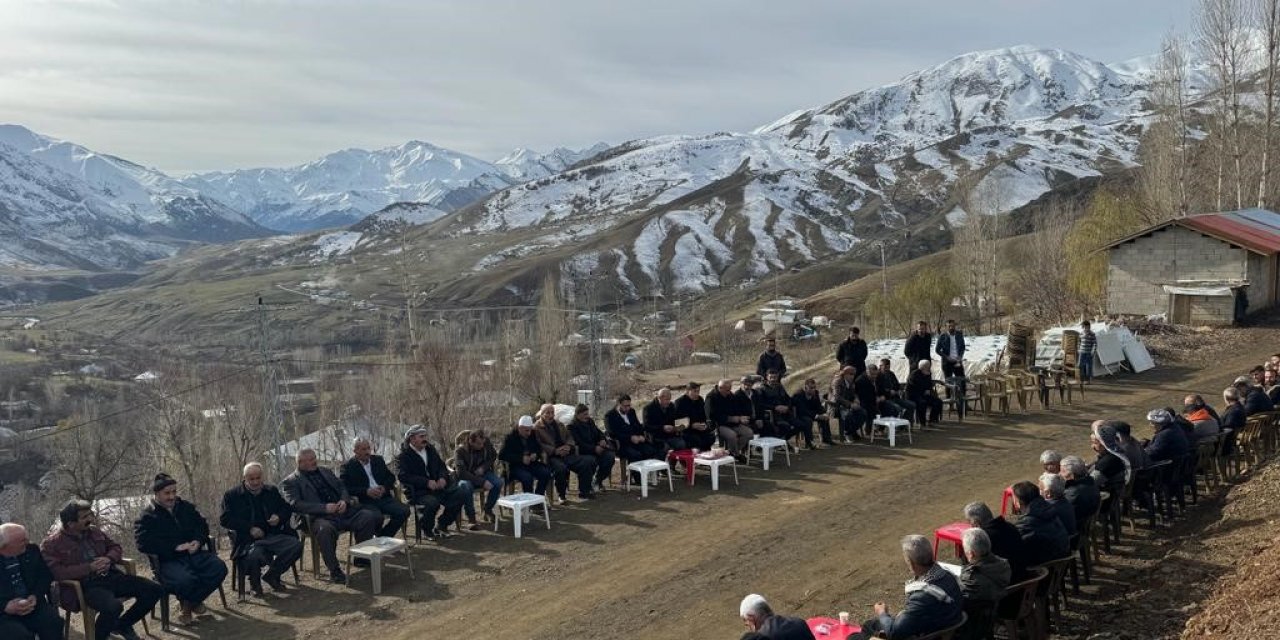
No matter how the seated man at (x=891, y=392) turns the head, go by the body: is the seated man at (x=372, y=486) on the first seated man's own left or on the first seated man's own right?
on the first seated man's own right

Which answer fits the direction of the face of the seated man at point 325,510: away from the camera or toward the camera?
toward the camera

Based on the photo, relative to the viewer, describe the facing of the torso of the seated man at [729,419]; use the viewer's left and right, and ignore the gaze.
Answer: facing the viewer and to the right of the viewer

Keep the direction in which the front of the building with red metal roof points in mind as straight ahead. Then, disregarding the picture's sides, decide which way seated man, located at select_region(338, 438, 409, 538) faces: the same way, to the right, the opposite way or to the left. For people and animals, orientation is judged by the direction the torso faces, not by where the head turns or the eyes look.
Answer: to the left

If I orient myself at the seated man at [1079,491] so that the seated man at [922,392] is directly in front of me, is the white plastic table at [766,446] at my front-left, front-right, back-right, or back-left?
front-left

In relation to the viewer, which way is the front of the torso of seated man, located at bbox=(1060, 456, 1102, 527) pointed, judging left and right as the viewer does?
facing to the left of the viewer

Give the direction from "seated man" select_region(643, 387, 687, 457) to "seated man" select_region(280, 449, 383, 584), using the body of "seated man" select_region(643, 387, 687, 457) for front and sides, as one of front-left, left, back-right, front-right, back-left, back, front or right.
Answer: right

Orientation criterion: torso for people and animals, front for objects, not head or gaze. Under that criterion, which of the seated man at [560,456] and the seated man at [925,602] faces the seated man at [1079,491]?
the seated man at [560,456]

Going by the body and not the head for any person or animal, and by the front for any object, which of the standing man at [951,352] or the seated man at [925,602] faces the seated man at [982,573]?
the standing man

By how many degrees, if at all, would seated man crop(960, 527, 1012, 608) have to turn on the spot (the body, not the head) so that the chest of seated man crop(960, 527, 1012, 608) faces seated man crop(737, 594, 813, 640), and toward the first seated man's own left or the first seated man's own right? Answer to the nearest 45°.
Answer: approximately 90° to the first seated man's own left

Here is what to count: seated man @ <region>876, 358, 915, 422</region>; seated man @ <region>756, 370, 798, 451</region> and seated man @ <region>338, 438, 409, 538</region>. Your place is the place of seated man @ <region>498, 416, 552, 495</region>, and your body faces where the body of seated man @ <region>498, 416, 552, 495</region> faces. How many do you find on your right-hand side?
1

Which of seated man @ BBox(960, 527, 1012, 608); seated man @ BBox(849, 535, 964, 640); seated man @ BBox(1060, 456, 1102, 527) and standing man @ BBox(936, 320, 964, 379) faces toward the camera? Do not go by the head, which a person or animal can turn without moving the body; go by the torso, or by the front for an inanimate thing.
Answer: the standing man

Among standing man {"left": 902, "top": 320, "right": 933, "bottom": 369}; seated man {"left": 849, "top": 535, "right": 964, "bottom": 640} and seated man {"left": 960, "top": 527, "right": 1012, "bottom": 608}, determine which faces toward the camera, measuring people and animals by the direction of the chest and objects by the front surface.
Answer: the standing man

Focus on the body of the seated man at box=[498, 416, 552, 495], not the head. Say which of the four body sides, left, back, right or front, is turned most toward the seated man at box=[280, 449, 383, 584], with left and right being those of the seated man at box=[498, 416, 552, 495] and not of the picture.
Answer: right

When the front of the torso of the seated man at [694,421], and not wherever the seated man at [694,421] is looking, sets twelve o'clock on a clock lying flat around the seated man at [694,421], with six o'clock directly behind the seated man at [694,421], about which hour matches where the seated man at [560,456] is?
the seated man at [560,456] is roughly at 3 o'clock from the seated man at [694,421].

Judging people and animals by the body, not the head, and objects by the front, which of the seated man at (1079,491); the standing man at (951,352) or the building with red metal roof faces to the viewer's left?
the seated man

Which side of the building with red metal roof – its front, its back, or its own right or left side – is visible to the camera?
front

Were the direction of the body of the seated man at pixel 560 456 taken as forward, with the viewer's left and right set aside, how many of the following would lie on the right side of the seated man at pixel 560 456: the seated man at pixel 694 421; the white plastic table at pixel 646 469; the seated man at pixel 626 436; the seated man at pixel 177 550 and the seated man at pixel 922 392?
1
